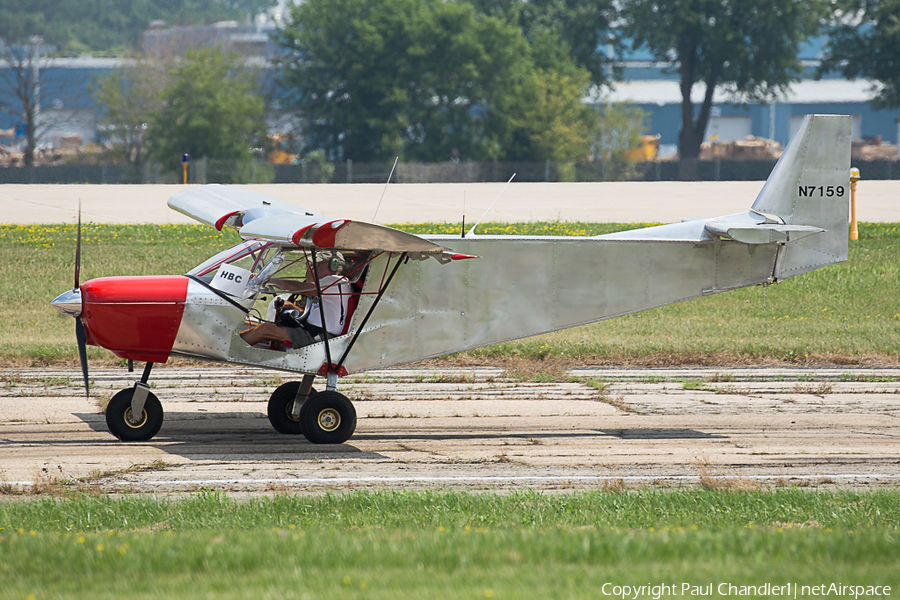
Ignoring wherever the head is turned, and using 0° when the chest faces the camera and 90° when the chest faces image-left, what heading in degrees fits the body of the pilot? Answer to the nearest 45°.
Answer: approximately 90°

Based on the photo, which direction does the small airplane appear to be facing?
to the viewer's left
